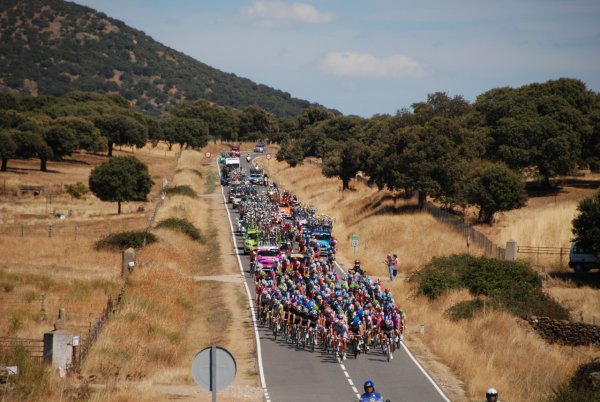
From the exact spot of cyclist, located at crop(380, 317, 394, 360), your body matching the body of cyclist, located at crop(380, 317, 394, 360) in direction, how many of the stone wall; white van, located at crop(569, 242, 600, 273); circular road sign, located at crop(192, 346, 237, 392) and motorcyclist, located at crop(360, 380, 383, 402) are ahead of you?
2

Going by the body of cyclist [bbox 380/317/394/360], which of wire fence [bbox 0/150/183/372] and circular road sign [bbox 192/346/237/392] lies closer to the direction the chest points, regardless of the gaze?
the circular road sign

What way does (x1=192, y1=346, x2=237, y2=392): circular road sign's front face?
away from the camera

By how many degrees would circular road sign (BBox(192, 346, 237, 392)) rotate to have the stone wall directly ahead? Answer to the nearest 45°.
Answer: approximately 45° to its right

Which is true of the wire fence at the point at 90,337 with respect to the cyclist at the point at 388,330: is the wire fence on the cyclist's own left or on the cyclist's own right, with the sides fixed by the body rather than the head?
on the cyclist's own right

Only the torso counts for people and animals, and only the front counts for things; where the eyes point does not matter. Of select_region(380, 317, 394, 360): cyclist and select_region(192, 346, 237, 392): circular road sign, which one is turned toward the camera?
the cyclist

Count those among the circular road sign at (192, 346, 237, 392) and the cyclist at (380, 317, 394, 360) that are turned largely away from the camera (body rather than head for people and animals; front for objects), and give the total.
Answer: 1

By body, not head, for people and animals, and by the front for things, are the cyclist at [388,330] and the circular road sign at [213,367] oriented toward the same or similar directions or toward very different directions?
very different directions

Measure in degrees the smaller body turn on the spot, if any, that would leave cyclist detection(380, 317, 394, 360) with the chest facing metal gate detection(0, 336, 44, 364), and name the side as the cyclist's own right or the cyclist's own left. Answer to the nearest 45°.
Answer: approximately 45° to the cyclist's own right

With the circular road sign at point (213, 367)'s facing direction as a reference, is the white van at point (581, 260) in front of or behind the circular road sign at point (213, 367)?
in front

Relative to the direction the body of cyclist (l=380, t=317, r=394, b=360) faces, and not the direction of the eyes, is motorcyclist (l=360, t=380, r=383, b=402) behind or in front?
in front

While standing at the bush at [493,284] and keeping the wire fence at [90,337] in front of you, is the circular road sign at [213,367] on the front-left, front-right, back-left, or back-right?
front-left

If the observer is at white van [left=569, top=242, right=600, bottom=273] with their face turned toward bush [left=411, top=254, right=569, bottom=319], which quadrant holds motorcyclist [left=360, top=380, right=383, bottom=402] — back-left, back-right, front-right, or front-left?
front-left

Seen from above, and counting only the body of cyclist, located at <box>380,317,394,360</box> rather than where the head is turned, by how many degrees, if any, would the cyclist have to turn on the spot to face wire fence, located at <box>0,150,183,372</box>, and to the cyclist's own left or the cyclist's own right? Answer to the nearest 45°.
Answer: approximately 90° to the cyclist's own right

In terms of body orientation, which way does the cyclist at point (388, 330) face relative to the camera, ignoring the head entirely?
toward the camera

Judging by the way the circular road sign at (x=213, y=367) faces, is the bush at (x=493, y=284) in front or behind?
in front
